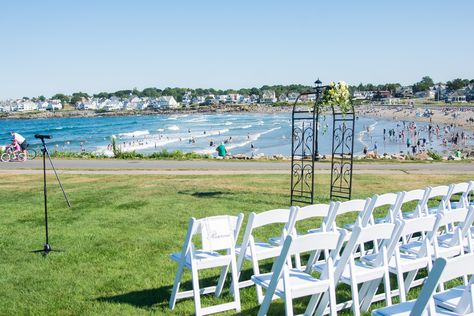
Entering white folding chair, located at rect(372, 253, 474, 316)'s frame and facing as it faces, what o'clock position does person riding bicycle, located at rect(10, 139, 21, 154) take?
The person riding bicycle is roughly at 12 o'clock from the white folding chair.

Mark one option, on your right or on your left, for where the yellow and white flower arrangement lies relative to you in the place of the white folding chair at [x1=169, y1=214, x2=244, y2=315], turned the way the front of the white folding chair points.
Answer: on your right

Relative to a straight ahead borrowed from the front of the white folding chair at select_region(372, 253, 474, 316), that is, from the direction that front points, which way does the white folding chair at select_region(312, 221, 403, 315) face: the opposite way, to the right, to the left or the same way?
the same way

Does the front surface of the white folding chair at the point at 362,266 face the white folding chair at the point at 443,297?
no

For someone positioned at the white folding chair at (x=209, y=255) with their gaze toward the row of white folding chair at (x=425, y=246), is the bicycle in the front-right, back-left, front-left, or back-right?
back-left

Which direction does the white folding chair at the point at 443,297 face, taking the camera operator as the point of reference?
facing away from the viewer and to the left of the viewer

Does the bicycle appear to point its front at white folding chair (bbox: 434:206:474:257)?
no

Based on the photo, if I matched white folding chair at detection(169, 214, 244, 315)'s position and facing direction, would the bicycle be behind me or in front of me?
in front

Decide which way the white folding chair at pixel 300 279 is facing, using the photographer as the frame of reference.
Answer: facing away from the viewer and to the left of the viewer

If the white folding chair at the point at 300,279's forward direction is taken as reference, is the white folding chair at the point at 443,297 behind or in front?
behind

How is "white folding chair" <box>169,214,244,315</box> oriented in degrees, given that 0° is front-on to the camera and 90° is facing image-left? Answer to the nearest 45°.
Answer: approximately 135°

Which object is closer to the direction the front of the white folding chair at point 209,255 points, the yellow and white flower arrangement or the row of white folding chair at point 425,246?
the yellow and white flower arrangement

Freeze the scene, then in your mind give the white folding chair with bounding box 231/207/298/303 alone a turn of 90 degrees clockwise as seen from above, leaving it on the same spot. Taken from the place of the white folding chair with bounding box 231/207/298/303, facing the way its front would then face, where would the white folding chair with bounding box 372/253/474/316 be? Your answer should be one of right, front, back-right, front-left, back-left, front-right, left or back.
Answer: right

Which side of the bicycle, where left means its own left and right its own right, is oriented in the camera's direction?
left

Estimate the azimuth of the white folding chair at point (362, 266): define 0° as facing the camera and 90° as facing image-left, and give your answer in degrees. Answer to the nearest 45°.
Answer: approximately 135°

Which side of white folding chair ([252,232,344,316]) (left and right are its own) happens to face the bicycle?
front

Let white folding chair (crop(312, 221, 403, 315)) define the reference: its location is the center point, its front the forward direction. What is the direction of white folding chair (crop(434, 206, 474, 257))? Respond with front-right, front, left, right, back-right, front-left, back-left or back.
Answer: right

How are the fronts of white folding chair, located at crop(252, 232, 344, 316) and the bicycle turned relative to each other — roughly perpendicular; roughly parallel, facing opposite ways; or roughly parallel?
roughly perpendicular

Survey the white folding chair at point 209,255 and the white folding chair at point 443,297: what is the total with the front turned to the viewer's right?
0

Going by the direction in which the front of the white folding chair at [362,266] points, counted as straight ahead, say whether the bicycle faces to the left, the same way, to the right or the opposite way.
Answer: to the left

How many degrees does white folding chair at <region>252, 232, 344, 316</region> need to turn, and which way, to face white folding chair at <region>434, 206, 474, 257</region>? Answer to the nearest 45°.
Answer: approximately 90° to its right
